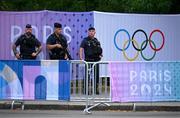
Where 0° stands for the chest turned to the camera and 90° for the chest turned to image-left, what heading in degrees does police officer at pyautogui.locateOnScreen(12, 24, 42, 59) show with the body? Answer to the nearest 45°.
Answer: approximately 0°

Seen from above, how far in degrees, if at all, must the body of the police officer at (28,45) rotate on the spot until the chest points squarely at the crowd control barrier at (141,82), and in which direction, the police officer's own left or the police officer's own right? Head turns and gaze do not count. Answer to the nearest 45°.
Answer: approximately 45° to the police officer's own left

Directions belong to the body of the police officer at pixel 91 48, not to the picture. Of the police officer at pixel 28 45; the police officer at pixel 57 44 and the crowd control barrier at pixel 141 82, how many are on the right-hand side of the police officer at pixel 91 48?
2

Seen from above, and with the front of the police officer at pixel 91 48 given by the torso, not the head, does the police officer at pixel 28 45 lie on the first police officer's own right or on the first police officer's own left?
on the first police officer's own right

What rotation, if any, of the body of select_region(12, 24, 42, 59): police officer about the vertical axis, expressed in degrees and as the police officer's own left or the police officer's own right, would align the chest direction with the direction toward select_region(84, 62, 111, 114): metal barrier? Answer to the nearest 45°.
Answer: approximately 45° to the police officer's own left

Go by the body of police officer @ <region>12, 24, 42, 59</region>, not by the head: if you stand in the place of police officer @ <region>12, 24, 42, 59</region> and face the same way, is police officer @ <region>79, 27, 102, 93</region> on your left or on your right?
on your left

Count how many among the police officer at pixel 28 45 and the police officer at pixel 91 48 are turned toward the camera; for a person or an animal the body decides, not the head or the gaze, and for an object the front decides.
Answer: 2

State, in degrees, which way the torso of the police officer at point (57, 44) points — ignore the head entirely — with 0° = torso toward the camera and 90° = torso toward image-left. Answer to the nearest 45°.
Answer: approximately 315°
